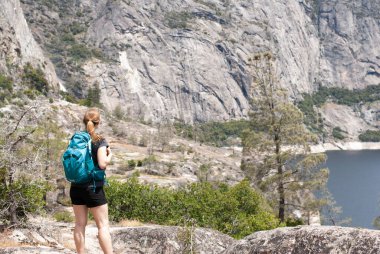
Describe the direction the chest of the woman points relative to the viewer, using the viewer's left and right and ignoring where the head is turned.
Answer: facing away from the viewer and to the right of the viewer

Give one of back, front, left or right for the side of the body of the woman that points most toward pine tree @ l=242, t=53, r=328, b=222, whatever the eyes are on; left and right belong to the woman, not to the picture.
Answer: front

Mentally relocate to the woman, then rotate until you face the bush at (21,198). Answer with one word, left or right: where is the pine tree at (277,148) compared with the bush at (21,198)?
right

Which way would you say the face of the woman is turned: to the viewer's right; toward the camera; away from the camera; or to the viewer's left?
away from the camera

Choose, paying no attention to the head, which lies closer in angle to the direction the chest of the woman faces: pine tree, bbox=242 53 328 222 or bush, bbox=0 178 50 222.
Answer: the pine tree

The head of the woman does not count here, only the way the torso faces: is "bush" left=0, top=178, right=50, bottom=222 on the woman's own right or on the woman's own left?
on the woman's own left
